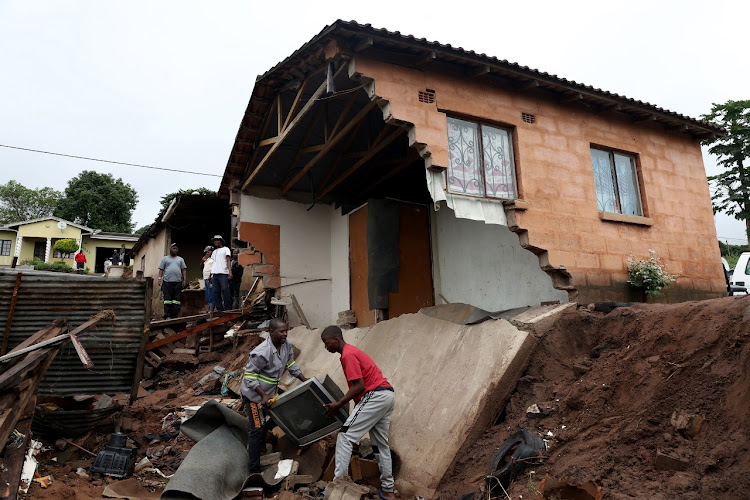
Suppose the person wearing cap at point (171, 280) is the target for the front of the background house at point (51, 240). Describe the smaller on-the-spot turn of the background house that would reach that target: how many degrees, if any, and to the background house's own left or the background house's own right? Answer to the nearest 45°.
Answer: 0° — it already faces them

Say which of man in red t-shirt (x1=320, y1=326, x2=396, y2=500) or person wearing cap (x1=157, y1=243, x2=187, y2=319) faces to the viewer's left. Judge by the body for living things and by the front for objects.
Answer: the man in red t-shirt

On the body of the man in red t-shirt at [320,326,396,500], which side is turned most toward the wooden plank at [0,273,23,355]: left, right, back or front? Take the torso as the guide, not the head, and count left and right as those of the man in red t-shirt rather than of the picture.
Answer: front

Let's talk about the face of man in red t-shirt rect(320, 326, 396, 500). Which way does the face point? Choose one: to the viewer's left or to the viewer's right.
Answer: to the viewer's left

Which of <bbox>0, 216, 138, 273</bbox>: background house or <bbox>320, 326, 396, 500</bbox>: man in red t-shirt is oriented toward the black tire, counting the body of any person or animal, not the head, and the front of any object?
the background house

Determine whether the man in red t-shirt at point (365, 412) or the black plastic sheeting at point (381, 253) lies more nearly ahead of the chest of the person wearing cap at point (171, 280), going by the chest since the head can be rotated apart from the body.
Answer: the man in red t-shirt

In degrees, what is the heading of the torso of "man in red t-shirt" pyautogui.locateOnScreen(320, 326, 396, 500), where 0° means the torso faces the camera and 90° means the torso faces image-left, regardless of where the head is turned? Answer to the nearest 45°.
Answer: approximately 90°

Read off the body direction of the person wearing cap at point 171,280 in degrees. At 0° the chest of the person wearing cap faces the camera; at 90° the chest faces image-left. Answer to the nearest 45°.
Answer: approximately 0°

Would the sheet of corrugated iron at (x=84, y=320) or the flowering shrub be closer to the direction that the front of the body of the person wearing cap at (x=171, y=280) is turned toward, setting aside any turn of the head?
the sheet of corrugated iron

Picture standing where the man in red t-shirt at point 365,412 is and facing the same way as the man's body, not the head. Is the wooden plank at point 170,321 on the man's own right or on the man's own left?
on the man's own right

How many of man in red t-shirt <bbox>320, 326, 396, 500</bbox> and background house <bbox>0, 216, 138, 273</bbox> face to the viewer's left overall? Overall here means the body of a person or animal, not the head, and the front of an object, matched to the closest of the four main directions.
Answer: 1

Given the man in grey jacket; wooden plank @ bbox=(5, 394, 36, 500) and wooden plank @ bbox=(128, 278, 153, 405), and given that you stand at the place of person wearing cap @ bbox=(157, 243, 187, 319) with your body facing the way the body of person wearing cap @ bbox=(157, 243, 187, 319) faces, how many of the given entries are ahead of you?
3
